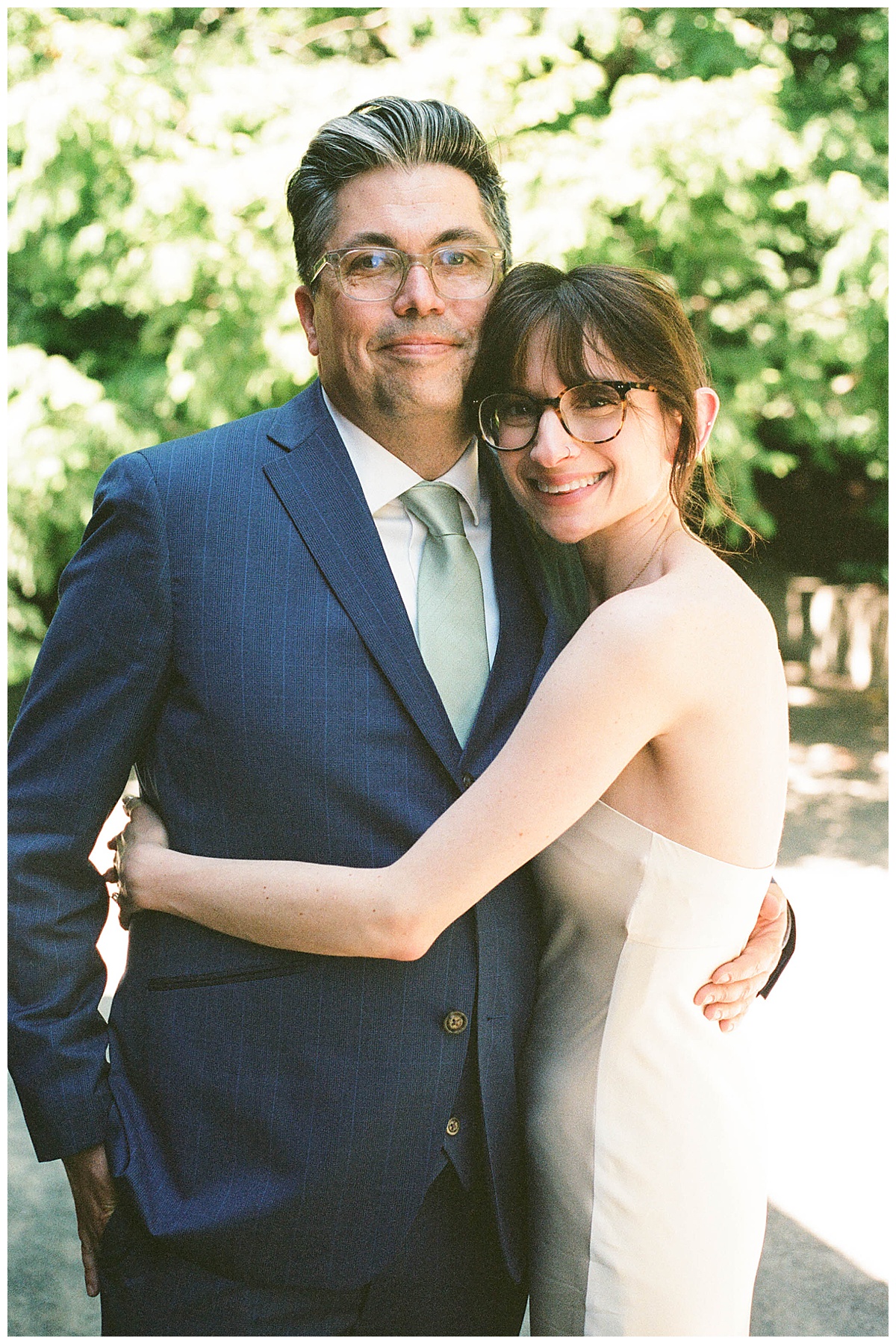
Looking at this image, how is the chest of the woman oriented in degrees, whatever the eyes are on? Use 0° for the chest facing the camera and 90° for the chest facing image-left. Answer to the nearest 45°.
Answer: approximately 90°
